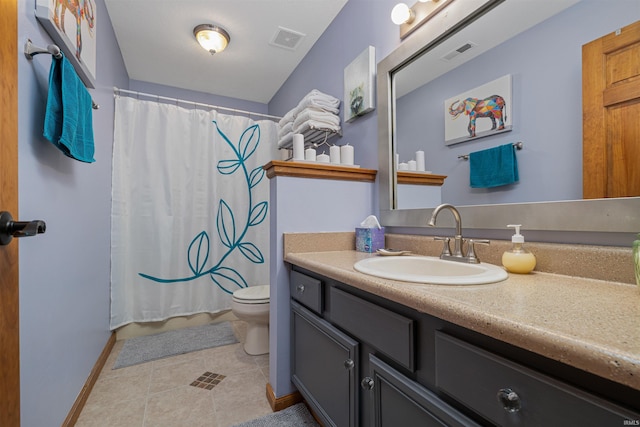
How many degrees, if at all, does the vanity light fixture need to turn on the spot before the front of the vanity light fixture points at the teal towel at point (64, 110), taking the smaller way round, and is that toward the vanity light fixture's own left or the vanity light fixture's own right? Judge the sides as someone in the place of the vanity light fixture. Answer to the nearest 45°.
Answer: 0° — it already faces it

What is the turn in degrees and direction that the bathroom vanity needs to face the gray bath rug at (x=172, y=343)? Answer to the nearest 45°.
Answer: approximately 45° to its right

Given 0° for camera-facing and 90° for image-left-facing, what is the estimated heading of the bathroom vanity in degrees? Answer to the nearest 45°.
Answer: approximately 45°

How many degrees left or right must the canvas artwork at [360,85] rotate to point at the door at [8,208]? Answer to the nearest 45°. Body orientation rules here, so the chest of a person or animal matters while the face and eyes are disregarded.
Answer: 0° — it already faces it

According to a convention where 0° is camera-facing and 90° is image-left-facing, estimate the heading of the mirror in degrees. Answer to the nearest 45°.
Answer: approximately 45°
